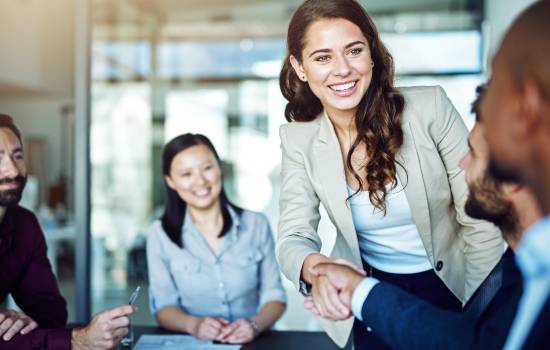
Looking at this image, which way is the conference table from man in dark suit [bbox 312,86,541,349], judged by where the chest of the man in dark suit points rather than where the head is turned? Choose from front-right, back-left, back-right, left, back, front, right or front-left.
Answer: front-right

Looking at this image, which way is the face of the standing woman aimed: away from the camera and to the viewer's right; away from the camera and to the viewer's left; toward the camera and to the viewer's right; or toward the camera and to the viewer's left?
toward the camera and to the viewer's right

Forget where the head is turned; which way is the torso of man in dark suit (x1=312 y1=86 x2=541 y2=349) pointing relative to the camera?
to the viewer's left

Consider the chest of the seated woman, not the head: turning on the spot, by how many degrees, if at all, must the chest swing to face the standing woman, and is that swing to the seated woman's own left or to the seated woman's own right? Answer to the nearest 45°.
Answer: approximately 45° to the seated woman's own left

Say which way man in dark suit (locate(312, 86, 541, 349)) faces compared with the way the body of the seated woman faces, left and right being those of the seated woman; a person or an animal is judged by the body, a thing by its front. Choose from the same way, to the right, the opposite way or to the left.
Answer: to the right

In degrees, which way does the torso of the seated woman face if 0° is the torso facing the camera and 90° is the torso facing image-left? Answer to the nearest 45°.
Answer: approximately 0°

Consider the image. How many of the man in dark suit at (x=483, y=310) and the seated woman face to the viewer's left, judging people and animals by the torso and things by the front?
1
